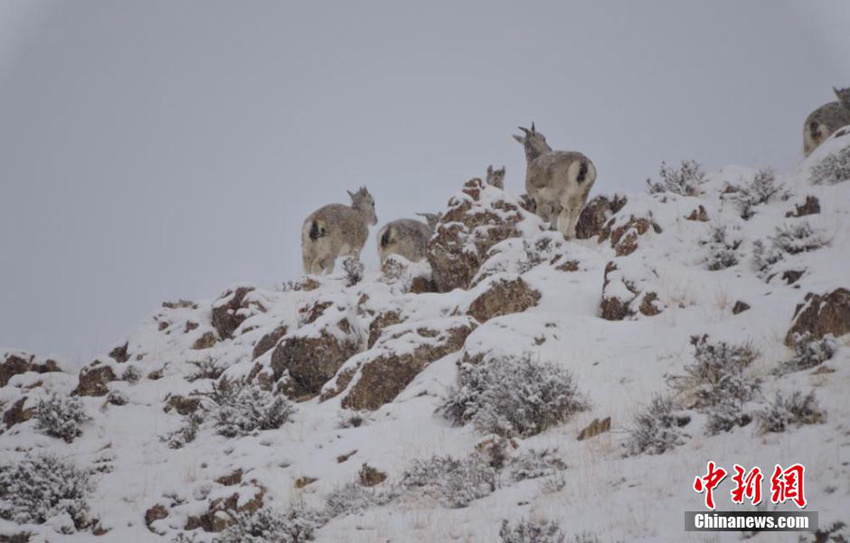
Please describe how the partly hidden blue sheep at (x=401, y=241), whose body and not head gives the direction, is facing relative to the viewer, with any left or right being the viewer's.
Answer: facing away from the viewer and to the right of the viewer

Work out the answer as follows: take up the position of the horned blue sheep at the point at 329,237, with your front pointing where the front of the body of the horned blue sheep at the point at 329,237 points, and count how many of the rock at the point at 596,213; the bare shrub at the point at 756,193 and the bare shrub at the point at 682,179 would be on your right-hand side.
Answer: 3

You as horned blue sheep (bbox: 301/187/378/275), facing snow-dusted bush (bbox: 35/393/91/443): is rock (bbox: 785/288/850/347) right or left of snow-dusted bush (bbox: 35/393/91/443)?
left

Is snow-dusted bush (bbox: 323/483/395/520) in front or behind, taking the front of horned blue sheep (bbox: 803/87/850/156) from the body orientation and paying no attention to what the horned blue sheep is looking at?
behind

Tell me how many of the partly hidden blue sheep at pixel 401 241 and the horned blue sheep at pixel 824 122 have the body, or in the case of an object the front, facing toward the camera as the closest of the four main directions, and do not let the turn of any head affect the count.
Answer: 0

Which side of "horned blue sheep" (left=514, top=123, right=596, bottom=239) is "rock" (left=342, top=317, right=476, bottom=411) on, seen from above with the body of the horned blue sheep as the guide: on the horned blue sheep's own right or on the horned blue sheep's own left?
on the horned blue sheep's own left

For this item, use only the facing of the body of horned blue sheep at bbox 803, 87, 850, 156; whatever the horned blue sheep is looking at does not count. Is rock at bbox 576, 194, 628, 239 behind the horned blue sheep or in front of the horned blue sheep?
behind

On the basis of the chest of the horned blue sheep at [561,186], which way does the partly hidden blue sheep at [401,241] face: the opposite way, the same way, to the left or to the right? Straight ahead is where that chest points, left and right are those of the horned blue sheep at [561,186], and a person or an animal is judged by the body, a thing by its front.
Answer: to the right

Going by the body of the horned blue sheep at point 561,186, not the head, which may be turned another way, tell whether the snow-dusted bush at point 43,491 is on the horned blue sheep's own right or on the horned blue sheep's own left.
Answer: on the horned blue sheep's own left

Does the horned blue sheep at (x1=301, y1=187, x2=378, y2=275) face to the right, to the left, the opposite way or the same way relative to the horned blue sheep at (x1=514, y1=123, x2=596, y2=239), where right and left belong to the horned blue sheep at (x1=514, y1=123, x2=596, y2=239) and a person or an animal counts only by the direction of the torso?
to the right

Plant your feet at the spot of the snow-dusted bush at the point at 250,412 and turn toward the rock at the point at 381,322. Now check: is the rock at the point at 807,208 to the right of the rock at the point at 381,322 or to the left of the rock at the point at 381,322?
right

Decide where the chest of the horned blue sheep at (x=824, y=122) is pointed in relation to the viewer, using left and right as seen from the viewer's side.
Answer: facing away from the viewer and to the right of the viewer
